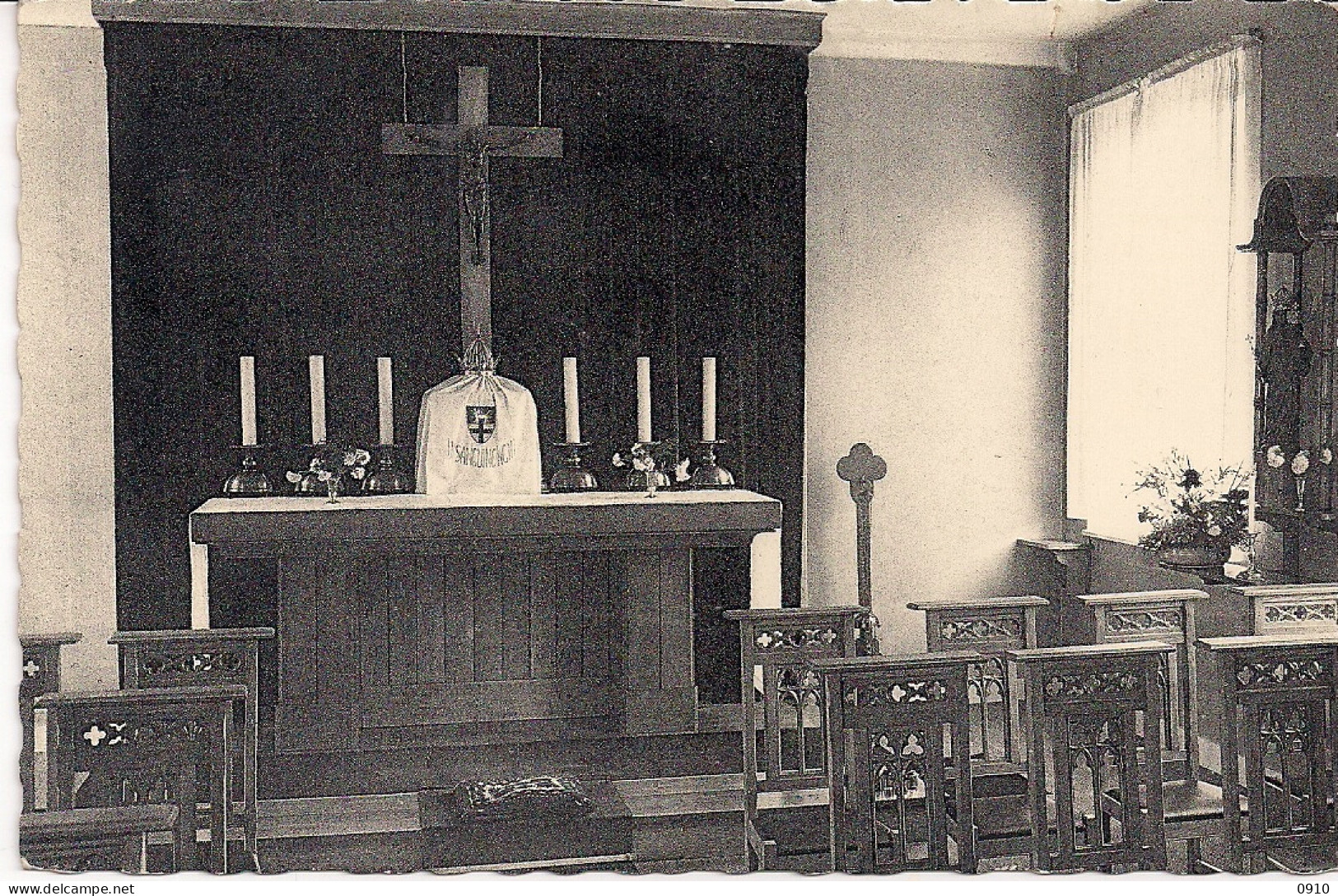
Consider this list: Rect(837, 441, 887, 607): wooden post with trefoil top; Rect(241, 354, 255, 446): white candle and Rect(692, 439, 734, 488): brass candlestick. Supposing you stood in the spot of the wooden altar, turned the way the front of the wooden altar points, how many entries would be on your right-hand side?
1

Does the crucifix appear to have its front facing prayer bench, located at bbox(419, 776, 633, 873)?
yes

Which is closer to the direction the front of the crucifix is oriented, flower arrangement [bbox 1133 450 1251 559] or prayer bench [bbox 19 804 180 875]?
the prayer bench

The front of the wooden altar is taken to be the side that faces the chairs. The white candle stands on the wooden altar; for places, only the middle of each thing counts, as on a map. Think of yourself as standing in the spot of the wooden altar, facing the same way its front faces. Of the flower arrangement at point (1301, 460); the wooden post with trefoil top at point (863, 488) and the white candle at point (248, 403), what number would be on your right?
1

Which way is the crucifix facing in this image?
toward the camera

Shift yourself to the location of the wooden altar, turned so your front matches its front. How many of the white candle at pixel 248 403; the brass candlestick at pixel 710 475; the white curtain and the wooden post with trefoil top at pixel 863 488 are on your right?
1

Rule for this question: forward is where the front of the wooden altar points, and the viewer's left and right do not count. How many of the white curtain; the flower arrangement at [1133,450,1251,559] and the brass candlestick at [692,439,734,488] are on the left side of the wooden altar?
3

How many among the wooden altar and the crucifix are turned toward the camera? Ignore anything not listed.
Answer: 2

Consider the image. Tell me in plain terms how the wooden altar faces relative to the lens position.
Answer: facing the viewer
